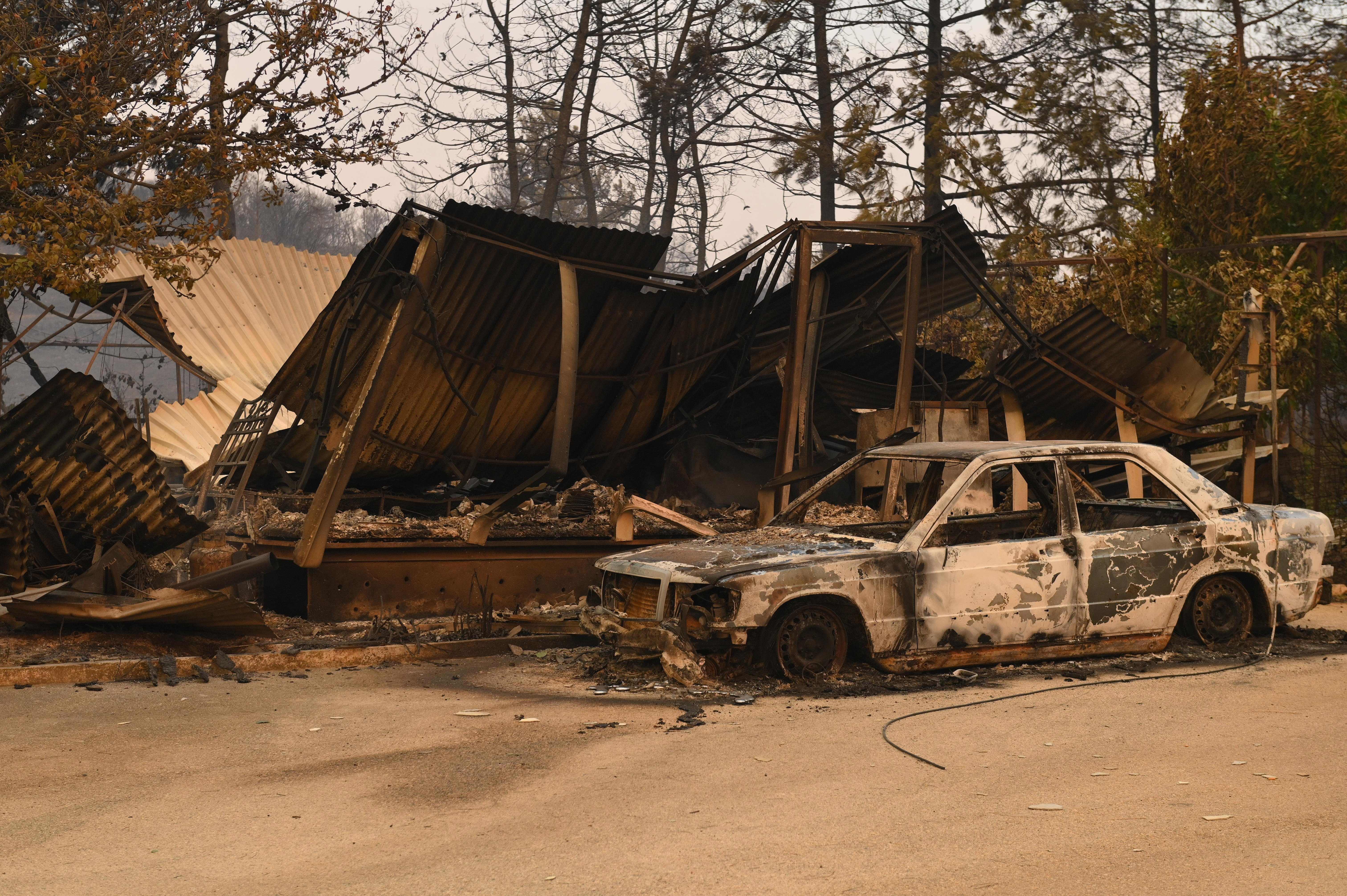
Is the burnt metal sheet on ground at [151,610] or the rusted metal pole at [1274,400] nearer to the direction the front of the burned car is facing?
the burnt metal sheet on ground

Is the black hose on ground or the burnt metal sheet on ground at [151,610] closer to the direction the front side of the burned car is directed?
the burnt metal sheet on ground

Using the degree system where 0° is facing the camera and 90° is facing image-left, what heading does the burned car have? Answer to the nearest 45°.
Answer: approximately 45°

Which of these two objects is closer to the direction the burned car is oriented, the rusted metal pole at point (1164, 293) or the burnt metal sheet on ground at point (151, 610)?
the burnt metal sheet on ground

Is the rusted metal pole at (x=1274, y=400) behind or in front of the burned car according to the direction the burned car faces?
behind

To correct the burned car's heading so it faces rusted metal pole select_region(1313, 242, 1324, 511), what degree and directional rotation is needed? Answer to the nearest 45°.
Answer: approximately 180°

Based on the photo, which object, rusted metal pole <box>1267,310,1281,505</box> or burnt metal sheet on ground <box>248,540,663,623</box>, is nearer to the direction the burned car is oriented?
the burnt metal sheet on ground

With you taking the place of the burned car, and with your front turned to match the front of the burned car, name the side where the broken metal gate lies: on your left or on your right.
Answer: on your right
